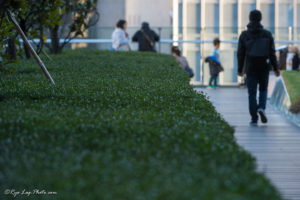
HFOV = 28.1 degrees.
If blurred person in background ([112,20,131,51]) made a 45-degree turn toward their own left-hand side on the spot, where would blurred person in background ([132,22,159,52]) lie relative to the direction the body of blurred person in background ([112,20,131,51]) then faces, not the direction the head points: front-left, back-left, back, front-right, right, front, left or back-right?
front

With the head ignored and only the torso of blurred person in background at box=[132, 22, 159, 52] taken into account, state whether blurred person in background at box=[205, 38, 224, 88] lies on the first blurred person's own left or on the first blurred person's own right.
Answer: on the first blurred person's own right

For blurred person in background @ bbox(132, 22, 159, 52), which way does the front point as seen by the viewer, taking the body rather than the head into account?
away from the camera

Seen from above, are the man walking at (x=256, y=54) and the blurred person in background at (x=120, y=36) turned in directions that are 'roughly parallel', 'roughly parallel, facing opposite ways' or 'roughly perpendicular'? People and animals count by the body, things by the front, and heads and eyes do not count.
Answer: roughly perpendicular

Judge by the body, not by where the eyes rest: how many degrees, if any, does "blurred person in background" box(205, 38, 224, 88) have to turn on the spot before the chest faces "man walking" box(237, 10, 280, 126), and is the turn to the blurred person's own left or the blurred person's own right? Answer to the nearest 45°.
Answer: approximately 90° to the blurred person's own right

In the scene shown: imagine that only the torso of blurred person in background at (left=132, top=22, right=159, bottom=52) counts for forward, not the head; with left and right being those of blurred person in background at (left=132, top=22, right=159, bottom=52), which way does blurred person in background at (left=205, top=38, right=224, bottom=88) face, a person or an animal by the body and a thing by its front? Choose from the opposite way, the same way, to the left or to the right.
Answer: to the right

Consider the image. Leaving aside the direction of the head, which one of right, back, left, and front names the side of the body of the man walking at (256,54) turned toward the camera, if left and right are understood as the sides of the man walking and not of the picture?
back
